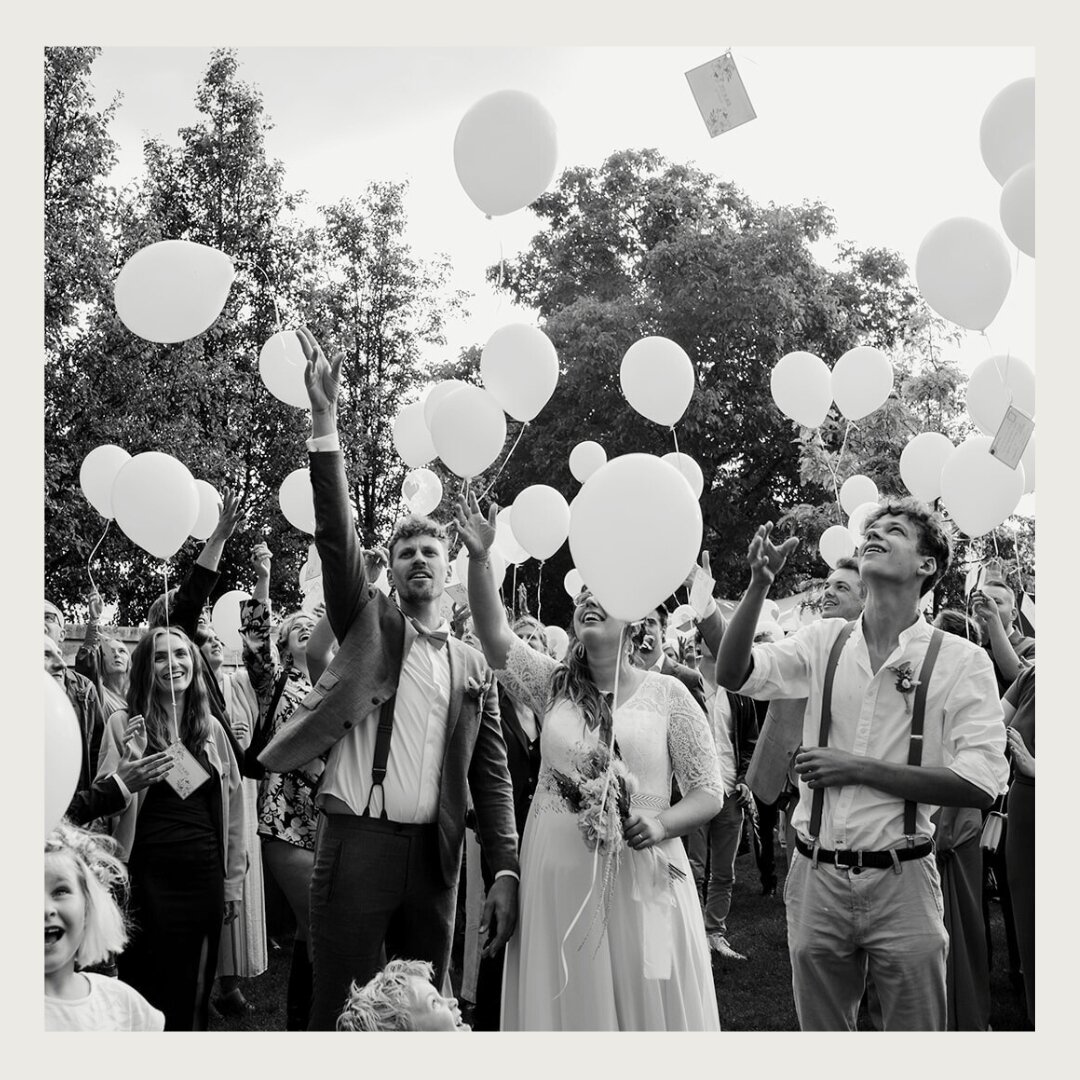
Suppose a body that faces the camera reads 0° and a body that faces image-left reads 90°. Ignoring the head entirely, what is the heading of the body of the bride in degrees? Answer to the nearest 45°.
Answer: approximately 0°

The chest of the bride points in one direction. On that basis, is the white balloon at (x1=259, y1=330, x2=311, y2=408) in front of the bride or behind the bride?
behind
